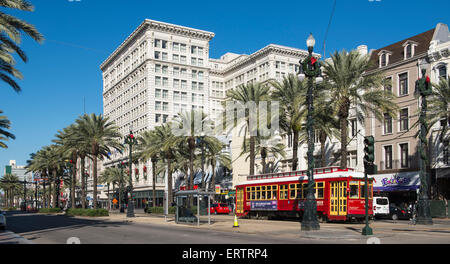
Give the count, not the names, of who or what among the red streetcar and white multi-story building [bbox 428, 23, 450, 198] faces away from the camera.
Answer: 0

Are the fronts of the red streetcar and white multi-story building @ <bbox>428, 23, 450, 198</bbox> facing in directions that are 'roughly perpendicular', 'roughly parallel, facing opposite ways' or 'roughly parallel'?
roughly perpendicular

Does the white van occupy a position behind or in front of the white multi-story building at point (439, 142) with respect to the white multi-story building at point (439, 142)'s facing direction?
in front

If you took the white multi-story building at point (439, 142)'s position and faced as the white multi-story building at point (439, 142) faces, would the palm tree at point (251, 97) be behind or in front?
in front
